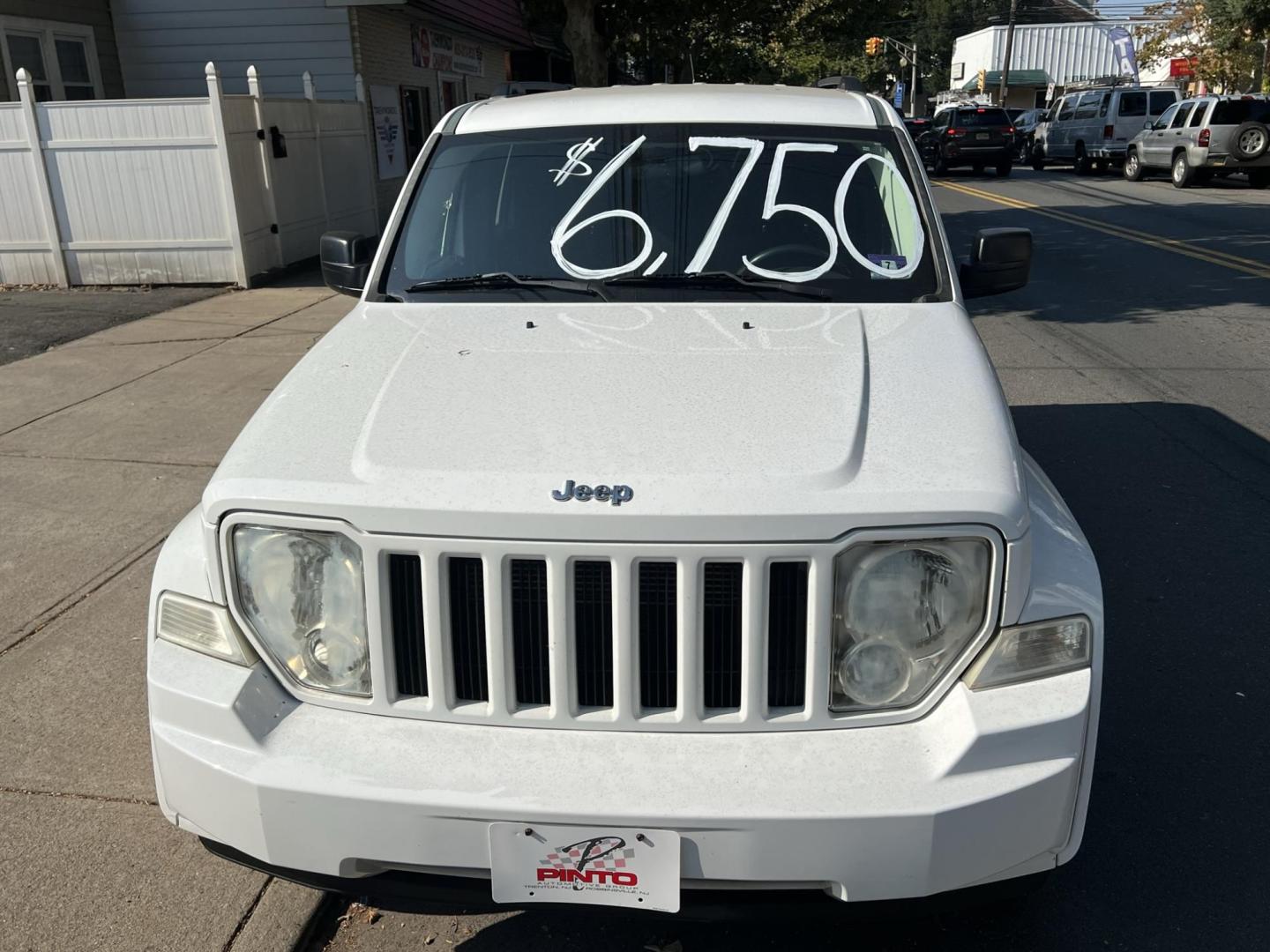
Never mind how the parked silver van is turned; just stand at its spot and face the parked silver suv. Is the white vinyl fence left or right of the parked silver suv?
right

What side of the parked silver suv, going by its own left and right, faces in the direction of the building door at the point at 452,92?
left

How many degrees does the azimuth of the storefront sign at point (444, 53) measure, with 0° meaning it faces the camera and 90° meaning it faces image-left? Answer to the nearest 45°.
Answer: approximately 315°

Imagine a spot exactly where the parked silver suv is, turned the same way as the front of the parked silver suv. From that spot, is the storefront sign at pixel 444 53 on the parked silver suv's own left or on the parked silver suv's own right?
on the parked silver suv's own left

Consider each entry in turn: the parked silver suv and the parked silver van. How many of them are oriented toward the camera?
0

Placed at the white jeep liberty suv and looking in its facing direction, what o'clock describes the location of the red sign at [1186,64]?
The red sign is roughly at 7 o'clock from the white jeep liberty suv.

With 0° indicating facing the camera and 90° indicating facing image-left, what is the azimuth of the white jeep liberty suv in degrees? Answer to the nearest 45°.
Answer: approximately 0°

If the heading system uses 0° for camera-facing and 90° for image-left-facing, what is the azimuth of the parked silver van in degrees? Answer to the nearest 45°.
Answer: approximately 135°

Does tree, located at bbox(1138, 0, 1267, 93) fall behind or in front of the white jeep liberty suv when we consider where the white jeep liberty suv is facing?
behind

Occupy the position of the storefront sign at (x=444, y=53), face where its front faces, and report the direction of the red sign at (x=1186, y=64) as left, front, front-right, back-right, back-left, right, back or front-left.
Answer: left

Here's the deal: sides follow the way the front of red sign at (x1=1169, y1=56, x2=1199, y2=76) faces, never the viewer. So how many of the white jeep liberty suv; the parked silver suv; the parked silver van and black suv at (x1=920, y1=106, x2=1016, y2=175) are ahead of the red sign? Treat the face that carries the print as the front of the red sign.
4

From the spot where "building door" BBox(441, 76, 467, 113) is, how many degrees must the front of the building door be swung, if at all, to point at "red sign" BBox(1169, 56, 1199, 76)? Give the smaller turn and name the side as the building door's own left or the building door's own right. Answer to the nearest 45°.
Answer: approximately 90° to the building door's own left

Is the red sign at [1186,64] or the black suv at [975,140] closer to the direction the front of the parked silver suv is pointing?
the black suv
